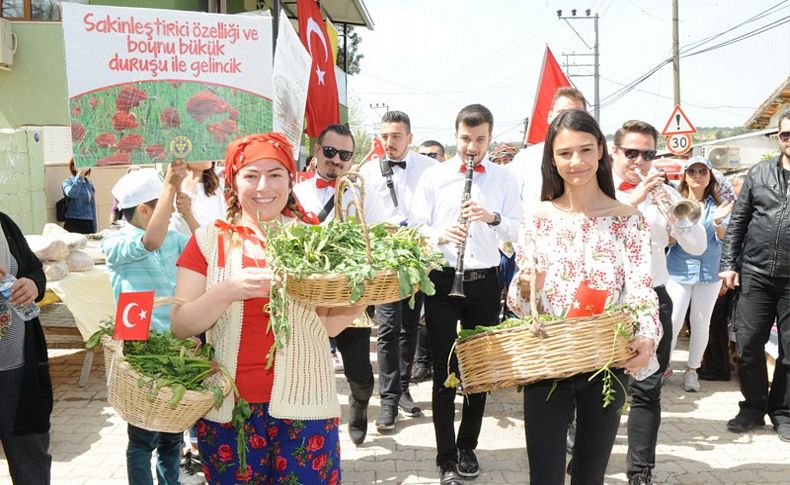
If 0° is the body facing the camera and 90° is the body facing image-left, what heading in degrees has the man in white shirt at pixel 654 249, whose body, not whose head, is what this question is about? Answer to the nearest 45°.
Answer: approximately 315°

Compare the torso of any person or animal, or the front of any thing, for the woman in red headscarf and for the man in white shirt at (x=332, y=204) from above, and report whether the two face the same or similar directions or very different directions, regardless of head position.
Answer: same or similar directions

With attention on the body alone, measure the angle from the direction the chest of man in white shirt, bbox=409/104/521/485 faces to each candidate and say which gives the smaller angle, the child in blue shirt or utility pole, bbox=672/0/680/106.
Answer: the child in blue shirt

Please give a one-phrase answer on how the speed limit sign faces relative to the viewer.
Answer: facing the viewer

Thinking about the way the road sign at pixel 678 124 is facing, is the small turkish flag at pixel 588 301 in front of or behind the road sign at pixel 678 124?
in front

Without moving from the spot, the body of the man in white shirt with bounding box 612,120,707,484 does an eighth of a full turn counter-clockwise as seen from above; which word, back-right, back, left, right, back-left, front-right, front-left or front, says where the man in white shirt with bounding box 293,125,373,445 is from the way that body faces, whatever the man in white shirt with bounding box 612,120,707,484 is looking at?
back

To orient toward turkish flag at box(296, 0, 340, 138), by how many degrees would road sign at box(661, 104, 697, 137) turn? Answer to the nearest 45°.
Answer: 0° — it already faces it

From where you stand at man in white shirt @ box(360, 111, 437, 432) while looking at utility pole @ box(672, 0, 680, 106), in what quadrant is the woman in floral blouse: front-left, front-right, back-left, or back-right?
back-right

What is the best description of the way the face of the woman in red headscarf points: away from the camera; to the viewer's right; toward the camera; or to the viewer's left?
toward the camera

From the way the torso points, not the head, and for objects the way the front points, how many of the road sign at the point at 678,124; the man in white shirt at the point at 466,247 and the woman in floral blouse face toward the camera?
3

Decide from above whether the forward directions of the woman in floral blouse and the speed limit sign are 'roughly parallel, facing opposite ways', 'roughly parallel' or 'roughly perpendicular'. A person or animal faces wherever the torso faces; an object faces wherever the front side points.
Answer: roughly parallel

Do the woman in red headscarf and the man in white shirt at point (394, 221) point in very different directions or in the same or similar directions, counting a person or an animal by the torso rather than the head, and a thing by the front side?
same or similar directions

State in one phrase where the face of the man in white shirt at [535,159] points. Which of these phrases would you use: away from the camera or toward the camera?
toward the camera

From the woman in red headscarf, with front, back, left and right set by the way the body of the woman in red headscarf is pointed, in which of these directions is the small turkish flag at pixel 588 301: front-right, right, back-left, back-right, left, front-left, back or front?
left

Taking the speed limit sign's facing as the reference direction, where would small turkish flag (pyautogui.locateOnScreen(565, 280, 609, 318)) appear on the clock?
The small turkish flag is roughly at 12 o'clock from the speed limit sign.

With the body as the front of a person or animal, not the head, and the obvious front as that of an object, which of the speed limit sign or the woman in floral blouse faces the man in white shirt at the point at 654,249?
the speed limit sign

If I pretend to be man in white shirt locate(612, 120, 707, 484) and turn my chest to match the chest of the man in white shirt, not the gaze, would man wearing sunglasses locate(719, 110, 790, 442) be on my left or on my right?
on my left
